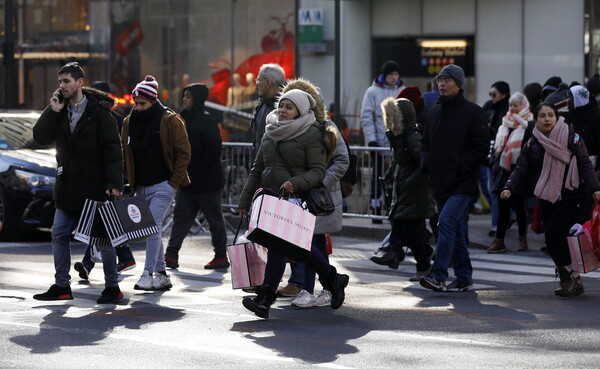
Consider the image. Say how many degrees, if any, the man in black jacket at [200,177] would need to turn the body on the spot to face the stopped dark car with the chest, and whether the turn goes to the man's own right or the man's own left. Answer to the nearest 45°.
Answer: approximately 45° to the man's own right

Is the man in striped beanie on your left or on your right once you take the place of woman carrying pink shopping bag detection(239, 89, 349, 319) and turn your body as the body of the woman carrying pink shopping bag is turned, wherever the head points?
on your right

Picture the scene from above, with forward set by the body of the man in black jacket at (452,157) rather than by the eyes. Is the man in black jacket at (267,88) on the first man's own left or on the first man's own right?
on the first man's own right

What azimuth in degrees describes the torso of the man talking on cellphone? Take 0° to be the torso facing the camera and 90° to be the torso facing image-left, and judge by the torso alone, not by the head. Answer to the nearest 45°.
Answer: approximately 45°

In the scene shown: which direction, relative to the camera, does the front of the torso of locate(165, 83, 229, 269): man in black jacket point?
to the viewer's left

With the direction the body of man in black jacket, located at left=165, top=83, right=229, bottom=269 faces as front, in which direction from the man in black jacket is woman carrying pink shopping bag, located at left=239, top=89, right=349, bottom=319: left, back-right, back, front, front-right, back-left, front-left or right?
left

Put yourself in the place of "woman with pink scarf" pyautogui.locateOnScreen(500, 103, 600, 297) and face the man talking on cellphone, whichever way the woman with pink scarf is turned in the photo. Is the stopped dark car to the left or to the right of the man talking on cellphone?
right
